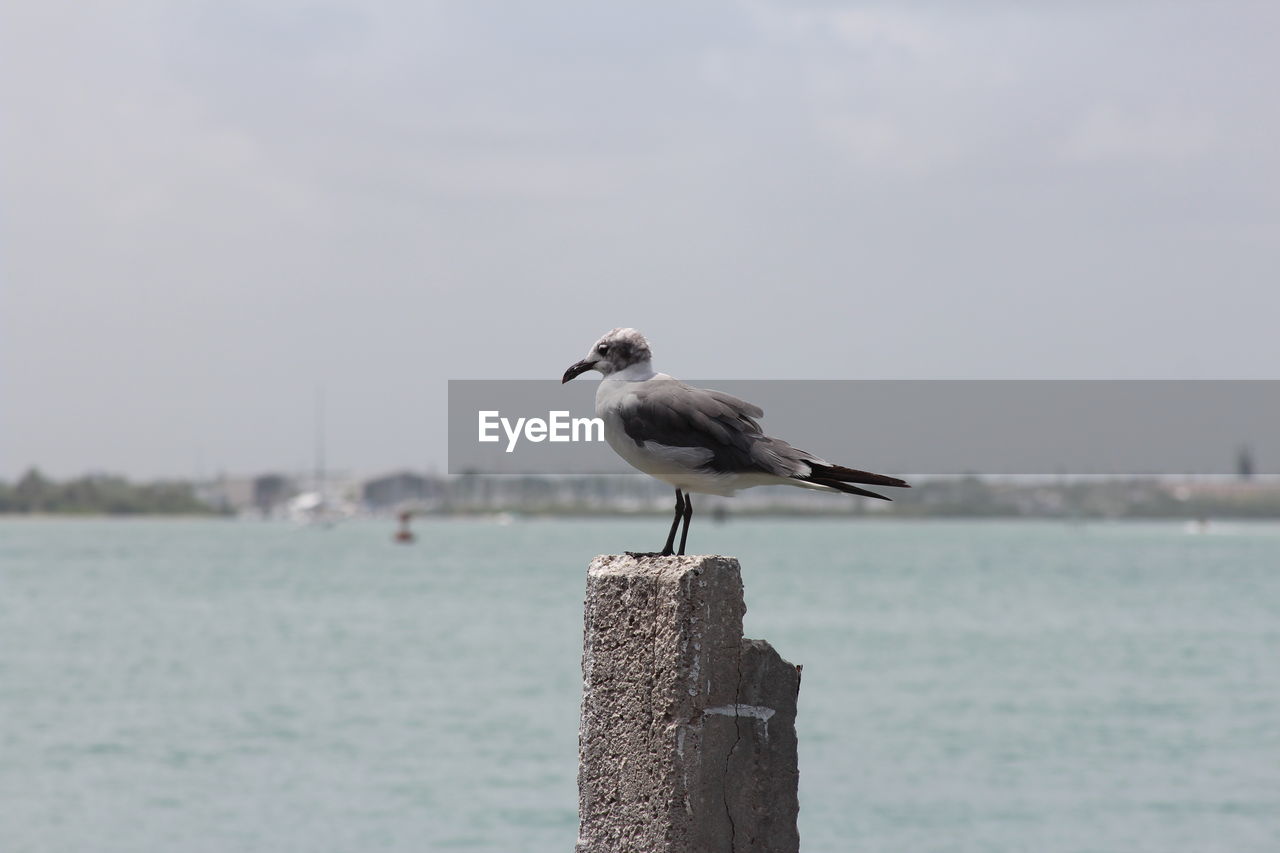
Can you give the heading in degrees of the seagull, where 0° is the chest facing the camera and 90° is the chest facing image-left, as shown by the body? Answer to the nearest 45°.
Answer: approximately 90°
